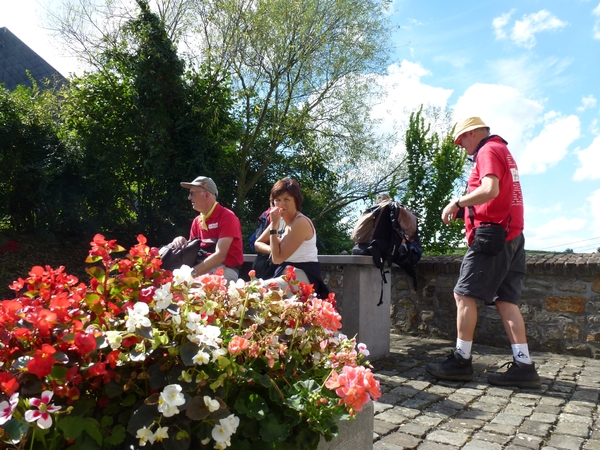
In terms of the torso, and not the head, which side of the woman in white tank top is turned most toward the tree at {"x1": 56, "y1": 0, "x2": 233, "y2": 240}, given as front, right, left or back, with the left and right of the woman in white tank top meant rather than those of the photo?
right

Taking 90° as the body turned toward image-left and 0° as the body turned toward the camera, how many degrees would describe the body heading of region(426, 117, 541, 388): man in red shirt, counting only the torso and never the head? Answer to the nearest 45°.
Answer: approximately 90°

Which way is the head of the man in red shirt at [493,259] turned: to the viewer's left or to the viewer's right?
to the viewer's left

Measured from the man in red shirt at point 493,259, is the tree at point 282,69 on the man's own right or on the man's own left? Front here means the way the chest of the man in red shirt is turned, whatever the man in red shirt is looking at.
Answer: on the man's own right

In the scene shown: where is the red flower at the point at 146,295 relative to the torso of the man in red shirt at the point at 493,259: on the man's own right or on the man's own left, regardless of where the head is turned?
on the man's own left

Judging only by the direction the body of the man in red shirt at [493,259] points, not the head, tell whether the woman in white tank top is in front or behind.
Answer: in front

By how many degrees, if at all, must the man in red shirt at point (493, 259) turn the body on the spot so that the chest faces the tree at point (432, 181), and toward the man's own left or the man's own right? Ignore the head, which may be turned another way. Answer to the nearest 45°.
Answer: approximately 90° to the man's own right
